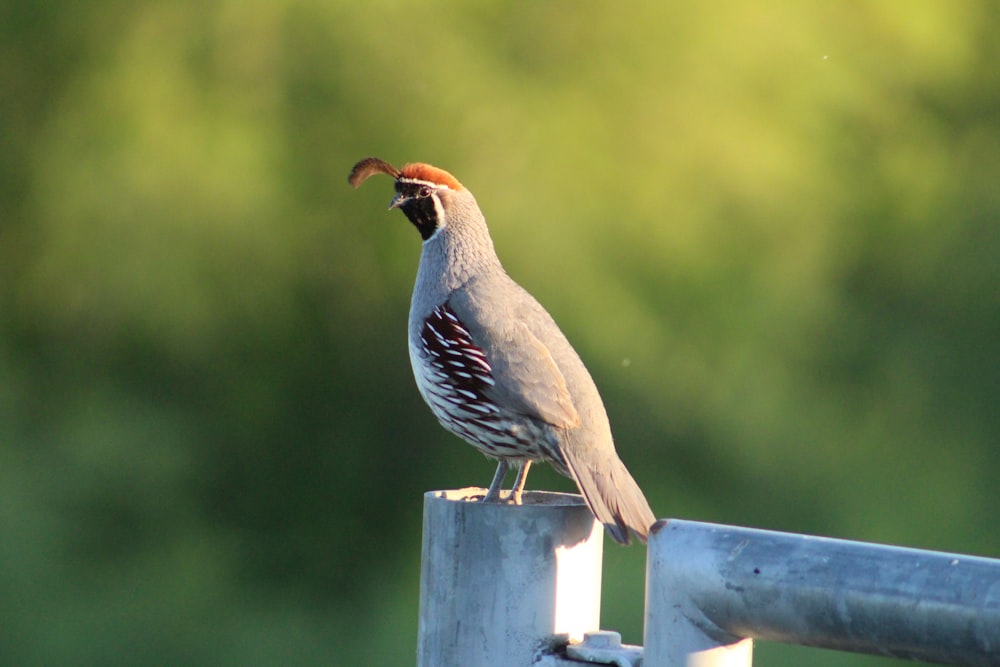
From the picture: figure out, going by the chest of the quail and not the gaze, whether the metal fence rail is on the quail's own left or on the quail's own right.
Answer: on the quail's own left

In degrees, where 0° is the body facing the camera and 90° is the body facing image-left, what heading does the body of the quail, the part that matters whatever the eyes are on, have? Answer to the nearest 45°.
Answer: approximately 90°
